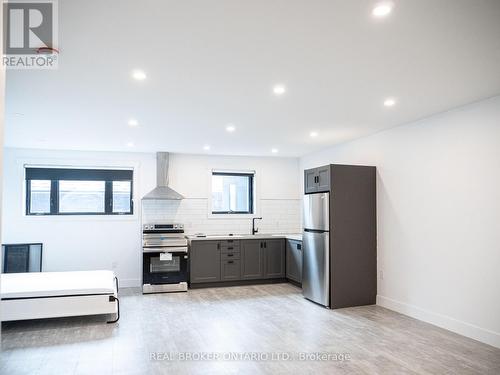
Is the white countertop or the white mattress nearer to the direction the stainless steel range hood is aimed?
the white mattress

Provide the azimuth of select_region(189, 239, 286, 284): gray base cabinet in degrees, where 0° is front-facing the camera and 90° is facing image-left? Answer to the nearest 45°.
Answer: approximately 0°

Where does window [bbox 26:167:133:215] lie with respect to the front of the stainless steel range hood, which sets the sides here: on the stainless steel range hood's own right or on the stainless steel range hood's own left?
on the stainless steel range hood's own right

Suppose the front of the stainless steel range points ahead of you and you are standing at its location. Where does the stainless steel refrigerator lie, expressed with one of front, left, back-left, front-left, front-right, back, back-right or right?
front-left

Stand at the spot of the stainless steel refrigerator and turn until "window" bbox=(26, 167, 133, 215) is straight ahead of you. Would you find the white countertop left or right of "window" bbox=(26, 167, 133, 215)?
right

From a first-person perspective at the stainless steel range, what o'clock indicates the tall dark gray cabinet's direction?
The tall dark gray cabinet is roughly at 10 o'clock from the stainless steel range.

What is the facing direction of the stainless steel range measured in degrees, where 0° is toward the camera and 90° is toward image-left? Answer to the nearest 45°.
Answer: approximately 0°
